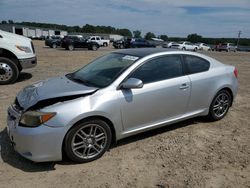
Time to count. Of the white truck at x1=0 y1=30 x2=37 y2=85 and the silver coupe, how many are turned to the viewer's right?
1

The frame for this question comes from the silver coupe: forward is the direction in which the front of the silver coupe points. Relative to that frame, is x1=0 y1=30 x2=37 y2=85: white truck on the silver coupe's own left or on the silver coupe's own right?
on the silver coupe's own right

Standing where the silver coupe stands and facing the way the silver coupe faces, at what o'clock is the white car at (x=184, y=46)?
The white car is roughly at 5 o'clock from the silver coupe.

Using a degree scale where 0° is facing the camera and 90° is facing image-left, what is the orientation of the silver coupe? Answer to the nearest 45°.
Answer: approximately 45°

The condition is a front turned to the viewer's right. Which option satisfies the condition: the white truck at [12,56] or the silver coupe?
the white truck

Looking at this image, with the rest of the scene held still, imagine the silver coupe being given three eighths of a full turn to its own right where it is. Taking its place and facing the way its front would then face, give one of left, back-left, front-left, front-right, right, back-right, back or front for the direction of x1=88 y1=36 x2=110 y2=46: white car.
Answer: front

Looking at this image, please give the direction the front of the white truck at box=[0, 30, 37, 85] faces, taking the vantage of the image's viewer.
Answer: facing to the right of the viewer
